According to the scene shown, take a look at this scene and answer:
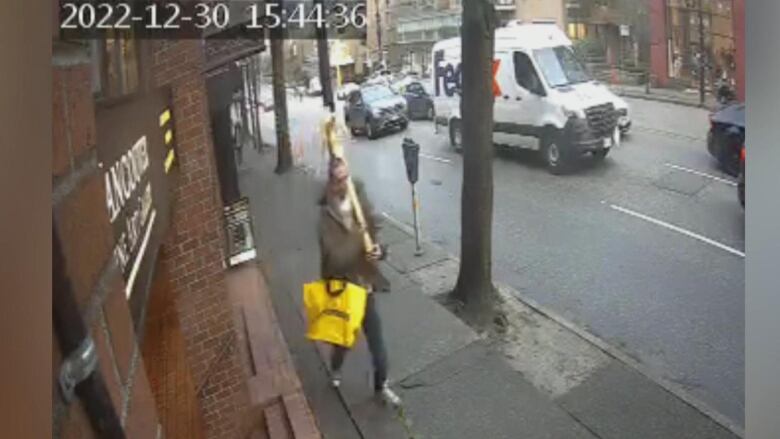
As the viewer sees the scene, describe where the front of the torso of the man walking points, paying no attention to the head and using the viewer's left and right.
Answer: facing the viewer and to the right of the viewer

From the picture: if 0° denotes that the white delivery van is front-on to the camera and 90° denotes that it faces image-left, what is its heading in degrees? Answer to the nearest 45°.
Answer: approximately 315°

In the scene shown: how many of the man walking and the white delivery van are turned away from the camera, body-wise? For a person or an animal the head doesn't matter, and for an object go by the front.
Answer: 0

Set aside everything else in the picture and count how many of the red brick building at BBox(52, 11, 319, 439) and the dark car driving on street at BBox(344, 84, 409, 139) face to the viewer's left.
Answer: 0

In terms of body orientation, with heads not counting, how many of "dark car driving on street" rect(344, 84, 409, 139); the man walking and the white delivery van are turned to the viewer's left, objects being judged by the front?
0
